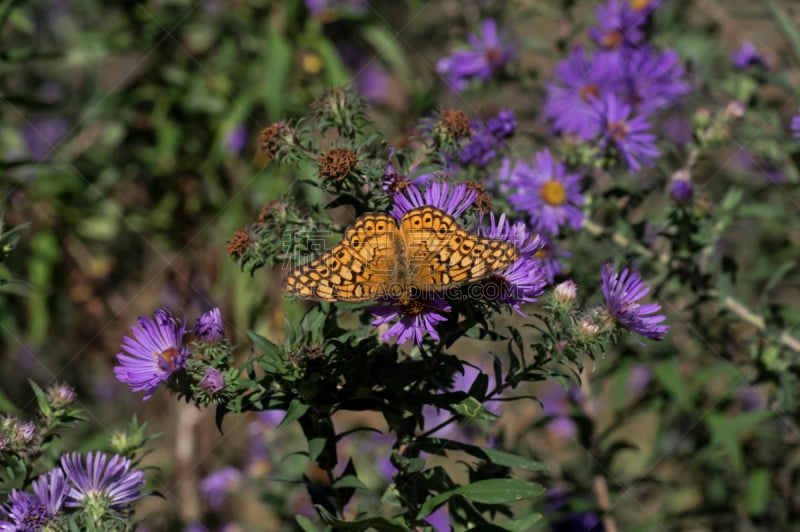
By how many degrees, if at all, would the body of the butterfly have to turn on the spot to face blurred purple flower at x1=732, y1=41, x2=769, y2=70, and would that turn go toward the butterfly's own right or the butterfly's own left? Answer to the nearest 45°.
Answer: approximately 135° to the butterfly's own left

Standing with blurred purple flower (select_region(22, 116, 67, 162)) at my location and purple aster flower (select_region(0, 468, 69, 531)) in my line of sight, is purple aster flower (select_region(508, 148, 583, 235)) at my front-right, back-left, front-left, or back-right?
front-left

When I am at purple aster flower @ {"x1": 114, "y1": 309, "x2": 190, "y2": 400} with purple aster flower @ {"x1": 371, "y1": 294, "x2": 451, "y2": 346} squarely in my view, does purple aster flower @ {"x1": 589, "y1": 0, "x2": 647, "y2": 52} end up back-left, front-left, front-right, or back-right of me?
front-left

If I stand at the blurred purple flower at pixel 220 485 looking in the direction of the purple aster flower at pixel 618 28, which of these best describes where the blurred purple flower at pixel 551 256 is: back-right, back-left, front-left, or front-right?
front-right

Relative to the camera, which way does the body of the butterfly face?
toward the camera

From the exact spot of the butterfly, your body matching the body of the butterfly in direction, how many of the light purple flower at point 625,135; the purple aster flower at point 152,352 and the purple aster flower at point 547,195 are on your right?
1

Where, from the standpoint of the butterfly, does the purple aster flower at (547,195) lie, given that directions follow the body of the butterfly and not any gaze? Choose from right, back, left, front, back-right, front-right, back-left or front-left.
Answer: back-left
